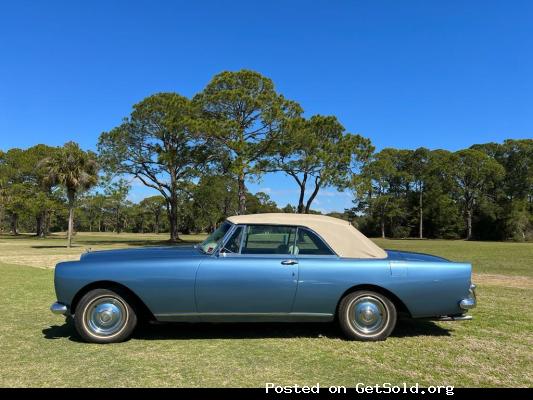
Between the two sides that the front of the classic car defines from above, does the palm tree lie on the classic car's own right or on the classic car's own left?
on the classic car's own right

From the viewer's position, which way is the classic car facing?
facing to the left of the viewer

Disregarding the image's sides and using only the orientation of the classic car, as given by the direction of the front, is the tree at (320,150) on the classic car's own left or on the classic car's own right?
on the classic car's own right

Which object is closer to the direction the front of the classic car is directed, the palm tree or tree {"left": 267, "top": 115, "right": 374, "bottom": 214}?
the palm tree

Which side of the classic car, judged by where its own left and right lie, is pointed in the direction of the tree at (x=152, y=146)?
right
